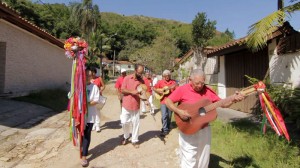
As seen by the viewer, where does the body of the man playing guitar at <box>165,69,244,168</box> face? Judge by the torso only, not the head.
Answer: toward the camera

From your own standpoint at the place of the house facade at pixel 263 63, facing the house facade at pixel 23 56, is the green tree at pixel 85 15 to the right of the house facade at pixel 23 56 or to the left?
right

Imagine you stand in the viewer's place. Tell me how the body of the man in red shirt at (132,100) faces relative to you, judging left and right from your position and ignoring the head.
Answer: facing the viewer and to the right of the viewer

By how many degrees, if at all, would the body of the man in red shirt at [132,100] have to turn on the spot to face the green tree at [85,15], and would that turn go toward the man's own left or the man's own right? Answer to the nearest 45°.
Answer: approximately 135° to the man's own left

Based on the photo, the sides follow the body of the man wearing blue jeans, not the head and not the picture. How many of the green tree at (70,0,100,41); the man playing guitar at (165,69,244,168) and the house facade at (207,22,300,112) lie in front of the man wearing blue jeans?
1

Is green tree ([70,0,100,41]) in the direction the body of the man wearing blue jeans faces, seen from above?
no

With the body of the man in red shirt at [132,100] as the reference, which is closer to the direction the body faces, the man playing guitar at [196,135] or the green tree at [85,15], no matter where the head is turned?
the man playing guitar

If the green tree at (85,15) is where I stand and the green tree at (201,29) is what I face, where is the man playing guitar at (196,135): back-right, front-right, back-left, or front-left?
front-right

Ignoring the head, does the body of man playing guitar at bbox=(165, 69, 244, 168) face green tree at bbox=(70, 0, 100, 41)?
no

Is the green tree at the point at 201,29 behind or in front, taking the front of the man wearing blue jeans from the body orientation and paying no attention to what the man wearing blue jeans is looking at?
behind

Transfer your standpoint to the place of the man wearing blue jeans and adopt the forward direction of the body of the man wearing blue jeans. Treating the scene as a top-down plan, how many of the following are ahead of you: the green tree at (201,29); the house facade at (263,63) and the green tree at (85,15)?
0

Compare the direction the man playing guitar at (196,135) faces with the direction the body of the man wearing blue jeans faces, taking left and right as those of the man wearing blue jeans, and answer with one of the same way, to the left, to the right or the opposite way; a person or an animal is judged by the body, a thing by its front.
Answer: the same way

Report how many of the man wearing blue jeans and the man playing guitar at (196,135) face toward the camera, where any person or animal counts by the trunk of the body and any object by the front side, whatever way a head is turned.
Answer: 2

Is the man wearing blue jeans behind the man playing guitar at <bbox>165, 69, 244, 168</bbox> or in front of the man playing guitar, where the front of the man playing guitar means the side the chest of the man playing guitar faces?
behind
